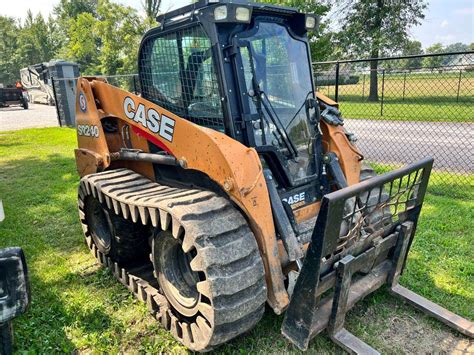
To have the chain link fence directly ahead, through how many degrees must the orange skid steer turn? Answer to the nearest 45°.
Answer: approximately 90° to its left

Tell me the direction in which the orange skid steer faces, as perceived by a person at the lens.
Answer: facing the viewer and to the right of the viewer

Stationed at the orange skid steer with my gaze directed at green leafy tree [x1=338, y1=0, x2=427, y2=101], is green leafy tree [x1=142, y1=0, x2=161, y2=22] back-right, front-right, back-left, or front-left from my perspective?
front-left

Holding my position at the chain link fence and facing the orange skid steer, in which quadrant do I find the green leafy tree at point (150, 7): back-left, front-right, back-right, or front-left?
back-right

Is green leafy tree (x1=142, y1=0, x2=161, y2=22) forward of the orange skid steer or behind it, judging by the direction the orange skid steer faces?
behind

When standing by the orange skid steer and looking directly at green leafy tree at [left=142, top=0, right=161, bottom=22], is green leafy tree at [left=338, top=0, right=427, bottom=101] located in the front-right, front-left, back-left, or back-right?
front-right

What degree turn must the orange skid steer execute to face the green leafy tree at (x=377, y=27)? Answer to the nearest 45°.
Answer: approximately 135° to its left
